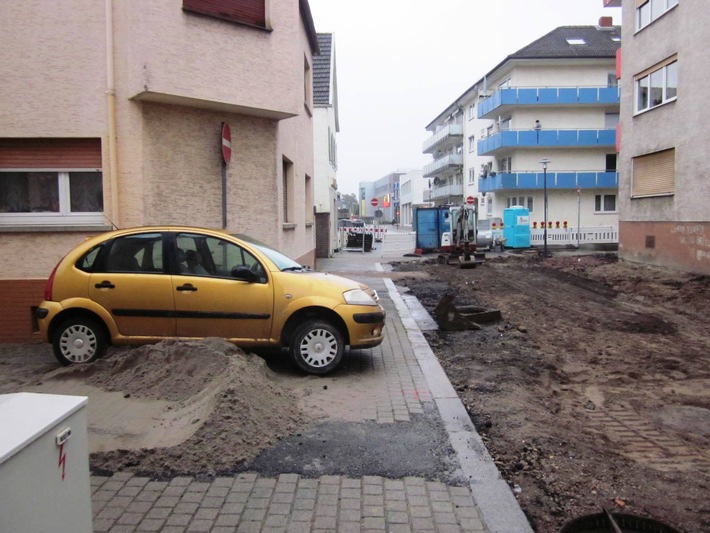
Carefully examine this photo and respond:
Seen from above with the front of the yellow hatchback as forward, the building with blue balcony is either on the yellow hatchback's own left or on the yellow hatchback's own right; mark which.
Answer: on the yellow hatchback's own left

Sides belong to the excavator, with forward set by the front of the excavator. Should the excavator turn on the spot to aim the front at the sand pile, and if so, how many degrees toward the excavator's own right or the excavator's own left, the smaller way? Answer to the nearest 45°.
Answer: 0° — it already faces it

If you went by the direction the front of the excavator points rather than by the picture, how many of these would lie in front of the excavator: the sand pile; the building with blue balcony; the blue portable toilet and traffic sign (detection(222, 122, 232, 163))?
2

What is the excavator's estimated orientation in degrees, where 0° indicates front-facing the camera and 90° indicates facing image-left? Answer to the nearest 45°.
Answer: approximately 0°

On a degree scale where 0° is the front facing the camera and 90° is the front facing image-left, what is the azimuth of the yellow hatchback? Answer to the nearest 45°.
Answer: approximately 270°

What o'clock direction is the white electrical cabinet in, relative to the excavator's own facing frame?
The white electrical cabinet is roughly at 12 o'clock from the excavator.

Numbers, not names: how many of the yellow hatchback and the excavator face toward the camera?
1

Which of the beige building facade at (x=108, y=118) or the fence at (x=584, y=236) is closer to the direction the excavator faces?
the beige building facade

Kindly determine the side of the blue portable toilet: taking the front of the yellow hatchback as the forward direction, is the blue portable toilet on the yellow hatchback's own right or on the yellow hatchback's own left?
on the yellow hatchback's own left

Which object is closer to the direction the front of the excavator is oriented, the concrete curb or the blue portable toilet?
the concrete curb

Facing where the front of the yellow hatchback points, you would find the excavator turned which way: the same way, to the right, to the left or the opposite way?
to the right

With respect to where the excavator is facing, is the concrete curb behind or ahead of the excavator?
ahead
